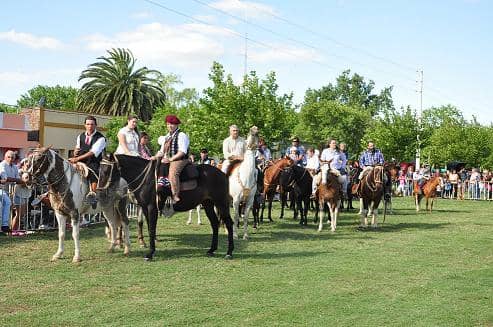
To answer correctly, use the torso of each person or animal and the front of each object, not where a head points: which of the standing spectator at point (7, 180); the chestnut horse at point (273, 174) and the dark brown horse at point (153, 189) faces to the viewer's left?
the dark brown horse

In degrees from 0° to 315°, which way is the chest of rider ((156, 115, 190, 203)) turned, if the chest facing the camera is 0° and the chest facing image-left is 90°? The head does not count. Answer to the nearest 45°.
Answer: approximately 45°

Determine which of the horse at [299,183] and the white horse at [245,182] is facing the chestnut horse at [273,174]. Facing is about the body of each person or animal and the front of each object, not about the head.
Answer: the horse

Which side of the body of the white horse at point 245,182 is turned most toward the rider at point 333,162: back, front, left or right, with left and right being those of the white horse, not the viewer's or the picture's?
left

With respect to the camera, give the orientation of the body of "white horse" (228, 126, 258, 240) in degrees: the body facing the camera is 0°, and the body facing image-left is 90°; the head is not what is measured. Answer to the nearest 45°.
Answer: approximately 315°

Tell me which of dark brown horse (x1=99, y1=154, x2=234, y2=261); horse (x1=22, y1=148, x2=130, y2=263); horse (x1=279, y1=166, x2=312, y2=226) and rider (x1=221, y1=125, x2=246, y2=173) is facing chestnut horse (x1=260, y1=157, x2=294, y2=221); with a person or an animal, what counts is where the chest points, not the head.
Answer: horse (x1=279, y1=166, x2=312, y2=226)

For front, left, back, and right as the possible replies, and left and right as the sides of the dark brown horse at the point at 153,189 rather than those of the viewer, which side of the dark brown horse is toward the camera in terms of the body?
left

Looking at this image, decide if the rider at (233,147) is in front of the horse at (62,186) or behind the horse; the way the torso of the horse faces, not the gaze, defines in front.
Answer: behind
